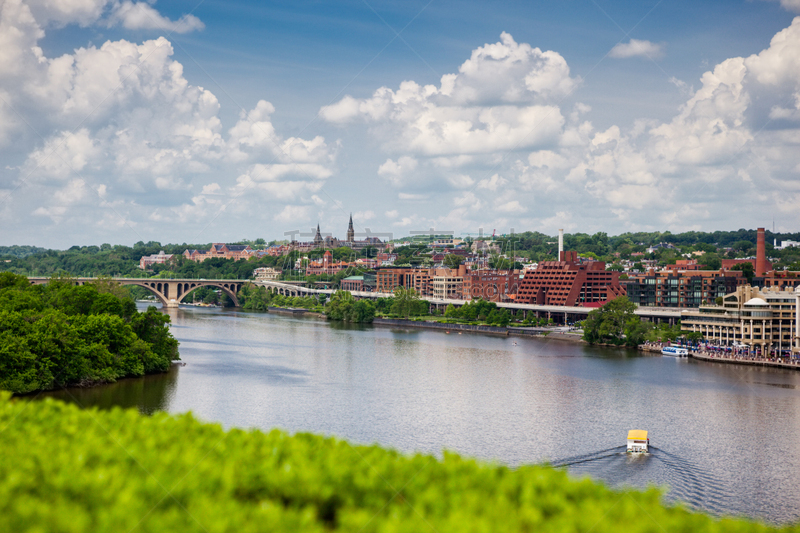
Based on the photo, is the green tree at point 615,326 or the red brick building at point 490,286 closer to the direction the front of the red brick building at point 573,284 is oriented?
the green tree

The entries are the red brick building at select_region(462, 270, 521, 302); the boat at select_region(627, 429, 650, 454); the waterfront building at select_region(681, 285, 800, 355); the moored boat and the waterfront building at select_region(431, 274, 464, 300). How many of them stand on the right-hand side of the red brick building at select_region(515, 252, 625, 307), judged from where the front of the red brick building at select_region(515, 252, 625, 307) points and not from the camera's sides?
2

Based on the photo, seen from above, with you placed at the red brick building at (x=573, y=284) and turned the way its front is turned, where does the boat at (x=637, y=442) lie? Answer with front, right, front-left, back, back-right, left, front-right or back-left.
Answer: front-left

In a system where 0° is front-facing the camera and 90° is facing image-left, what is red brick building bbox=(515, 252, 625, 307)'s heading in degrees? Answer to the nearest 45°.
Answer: approximately 45°

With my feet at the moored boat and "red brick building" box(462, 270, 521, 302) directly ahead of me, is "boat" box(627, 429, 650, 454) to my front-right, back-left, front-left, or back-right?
back-left

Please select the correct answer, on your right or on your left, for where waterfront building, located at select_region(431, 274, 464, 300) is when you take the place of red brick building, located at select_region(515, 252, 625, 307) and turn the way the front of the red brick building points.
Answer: on your right

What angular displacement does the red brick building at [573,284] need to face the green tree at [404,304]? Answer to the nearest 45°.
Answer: approximately 45° to its right

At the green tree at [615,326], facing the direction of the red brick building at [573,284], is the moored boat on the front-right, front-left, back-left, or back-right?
back-right

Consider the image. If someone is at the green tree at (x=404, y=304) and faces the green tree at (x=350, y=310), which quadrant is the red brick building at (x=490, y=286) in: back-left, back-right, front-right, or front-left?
back-right

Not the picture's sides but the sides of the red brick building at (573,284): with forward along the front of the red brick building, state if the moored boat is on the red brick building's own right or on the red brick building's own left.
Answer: on the red brick building's own left

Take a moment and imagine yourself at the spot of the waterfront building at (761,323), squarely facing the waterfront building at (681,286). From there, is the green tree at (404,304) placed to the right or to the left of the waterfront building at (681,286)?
left

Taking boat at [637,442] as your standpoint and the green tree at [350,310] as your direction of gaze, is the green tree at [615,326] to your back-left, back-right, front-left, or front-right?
front-right

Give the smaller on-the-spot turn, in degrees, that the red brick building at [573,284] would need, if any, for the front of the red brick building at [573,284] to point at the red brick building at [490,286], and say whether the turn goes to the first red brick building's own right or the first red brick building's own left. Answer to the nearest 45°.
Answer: approximately 90° to the first red brick building's own right

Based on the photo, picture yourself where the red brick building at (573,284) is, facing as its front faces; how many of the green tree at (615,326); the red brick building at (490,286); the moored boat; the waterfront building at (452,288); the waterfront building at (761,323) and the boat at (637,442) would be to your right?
2
